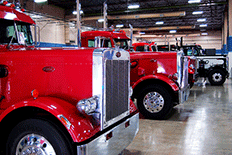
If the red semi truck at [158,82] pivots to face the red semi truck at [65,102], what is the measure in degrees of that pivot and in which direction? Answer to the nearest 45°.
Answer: approximately 90° to its right

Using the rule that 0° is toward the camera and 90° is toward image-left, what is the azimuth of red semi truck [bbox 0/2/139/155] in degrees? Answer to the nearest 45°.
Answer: approximately 315°

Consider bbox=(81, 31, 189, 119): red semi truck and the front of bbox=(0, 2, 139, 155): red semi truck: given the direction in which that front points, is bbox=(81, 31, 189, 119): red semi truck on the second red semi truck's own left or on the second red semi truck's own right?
on the second red semi truck's own left

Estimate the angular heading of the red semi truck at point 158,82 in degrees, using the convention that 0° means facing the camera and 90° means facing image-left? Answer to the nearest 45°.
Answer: approximately 270°
